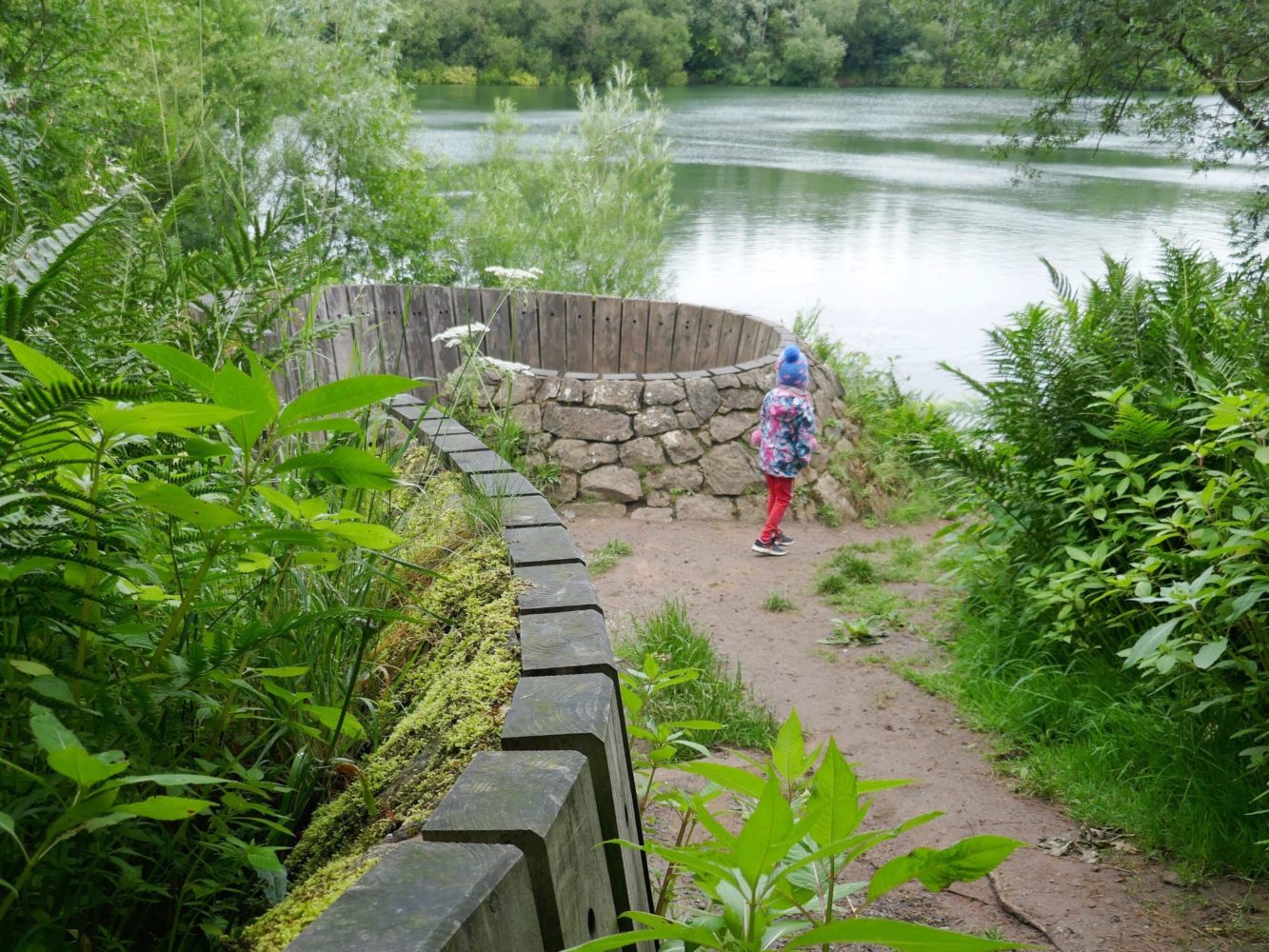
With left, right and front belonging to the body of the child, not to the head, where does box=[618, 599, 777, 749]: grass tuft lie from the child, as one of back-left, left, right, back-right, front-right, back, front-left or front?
back-left

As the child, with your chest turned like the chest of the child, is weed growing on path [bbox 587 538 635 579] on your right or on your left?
on your left

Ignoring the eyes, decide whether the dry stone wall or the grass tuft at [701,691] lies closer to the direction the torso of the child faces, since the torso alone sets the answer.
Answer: the dry stone wall

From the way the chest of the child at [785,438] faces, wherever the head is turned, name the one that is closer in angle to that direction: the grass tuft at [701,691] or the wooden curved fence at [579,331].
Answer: the wooden curved fence

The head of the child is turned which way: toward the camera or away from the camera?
away from the camera

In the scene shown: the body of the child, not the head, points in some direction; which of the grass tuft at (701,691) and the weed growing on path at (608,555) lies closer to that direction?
the weed growing on path
